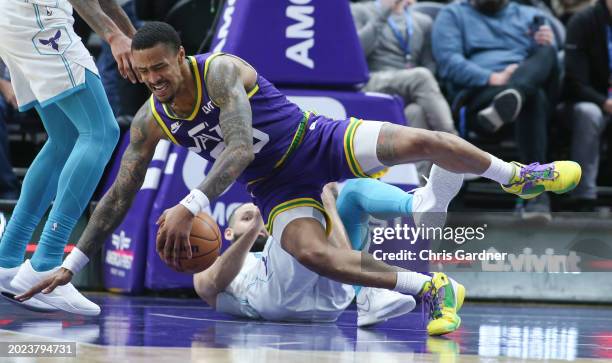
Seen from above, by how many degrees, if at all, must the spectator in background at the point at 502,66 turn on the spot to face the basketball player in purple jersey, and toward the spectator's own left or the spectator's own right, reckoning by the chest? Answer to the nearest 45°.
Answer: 0° — they already face them

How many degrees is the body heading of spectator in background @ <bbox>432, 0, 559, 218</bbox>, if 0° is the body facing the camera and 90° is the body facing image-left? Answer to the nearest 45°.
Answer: approximately 0°

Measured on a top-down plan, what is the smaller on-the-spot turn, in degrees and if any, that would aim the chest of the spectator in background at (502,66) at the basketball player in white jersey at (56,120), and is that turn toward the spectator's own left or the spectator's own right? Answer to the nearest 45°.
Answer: approximately 45° to the spectator's own right

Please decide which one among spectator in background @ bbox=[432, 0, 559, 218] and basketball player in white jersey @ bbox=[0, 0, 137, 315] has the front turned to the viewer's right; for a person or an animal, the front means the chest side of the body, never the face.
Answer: the basketball player in white jersey

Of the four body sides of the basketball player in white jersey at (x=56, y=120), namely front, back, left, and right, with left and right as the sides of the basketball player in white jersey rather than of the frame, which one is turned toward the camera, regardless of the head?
right
